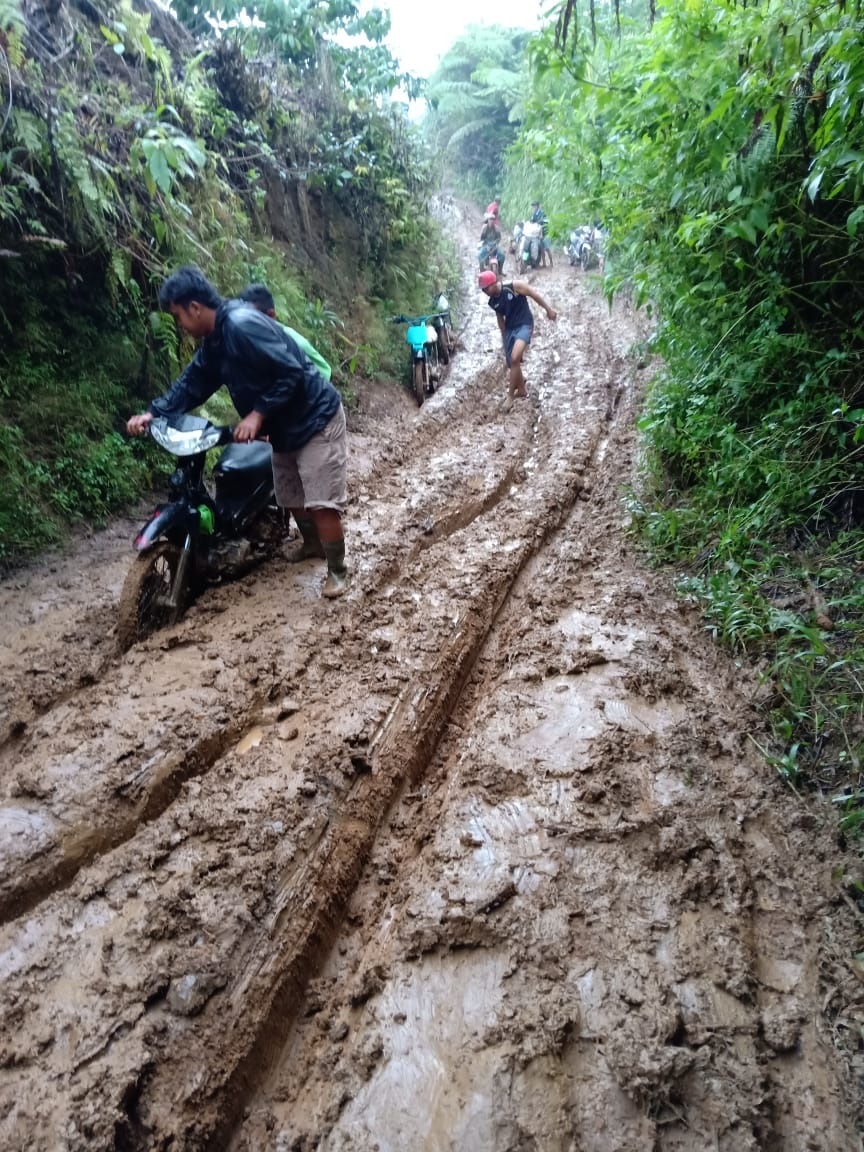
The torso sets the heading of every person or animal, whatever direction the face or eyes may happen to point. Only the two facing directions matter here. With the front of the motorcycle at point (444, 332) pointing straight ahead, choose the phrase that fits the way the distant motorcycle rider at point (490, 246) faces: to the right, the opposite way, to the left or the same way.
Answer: the same way

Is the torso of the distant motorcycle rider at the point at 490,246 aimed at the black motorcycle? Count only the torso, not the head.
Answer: yes

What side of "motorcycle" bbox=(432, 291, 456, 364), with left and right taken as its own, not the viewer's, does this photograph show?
front

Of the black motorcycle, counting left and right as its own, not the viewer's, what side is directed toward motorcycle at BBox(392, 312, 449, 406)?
back

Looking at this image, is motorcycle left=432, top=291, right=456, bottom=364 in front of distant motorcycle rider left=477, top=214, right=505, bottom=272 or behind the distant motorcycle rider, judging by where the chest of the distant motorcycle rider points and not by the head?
in front

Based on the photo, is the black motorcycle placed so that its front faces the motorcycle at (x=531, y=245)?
no

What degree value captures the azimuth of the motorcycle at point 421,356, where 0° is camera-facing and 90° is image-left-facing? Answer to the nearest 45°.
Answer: approximately 0°

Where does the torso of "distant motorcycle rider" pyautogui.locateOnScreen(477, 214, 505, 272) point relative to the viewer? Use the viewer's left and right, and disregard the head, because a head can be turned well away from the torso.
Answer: facing the viewer

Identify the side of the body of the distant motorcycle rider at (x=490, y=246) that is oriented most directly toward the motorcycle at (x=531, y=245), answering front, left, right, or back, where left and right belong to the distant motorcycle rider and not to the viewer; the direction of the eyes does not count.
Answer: left

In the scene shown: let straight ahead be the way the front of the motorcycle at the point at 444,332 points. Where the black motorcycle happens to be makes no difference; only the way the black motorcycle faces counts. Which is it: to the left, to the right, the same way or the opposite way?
the same way

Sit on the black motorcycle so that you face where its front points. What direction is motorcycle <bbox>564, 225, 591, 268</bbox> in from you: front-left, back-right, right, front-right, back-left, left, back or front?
back

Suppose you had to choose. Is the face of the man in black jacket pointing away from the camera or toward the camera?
toward the camera

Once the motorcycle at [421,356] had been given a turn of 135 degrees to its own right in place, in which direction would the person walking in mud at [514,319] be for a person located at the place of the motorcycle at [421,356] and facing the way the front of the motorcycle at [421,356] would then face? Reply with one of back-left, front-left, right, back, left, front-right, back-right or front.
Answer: back

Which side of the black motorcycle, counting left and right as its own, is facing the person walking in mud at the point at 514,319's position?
back
